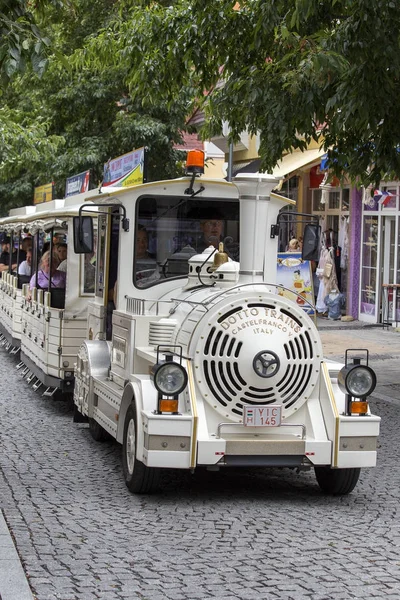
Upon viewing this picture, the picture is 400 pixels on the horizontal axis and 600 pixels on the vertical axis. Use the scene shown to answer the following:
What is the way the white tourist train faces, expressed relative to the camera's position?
facing the viewer and to the right of the viewer

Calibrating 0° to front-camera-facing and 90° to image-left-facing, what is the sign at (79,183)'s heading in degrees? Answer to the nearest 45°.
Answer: approximately 45°

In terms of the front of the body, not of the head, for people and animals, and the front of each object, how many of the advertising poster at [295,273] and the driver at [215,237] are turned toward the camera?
2

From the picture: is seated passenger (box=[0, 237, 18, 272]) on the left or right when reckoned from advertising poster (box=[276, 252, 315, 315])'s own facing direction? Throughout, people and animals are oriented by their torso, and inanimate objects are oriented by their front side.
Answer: on its right

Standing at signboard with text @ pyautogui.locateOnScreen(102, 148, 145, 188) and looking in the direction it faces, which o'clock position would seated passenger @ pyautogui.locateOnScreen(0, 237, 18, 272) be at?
The seated passenger is roughly at 4 o'clock from the signboard with text.

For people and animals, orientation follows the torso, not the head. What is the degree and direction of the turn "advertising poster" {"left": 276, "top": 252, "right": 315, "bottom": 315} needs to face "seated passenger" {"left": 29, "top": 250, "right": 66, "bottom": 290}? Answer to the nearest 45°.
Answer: approximately 45° to its right
